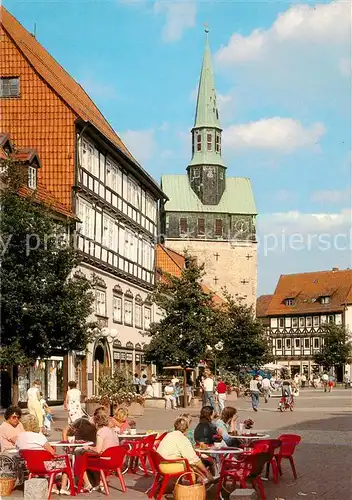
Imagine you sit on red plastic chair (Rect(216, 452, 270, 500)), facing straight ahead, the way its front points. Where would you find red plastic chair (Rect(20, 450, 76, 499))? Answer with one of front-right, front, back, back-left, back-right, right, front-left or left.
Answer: front-left

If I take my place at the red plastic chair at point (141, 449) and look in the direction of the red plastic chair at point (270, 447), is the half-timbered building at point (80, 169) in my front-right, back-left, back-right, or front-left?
back-left

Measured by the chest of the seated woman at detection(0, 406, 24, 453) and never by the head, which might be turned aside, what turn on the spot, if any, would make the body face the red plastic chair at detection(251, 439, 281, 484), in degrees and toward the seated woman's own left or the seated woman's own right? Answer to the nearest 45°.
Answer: approximately 45° to the seated woman's own left

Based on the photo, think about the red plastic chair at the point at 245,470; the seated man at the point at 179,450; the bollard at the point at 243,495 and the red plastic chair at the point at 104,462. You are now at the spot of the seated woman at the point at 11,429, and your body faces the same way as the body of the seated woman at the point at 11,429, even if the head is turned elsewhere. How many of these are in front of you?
4

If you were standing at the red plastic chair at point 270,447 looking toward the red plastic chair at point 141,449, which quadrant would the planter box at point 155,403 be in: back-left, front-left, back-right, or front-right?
front-right

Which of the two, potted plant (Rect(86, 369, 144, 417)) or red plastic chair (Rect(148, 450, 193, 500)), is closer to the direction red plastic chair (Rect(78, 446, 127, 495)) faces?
the potted plant

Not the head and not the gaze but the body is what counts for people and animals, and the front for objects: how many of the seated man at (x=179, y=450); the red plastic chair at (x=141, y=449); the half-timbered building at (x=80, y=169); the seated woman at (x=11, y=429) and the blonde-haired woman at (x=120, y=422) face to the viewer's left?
1

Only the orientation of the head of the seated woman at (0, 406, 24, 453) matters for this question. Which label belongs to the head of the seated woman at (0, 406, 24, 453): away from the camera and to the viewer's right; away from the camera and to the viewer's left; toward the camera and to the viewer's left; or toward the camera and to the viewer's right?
toward the camera and to the viewer's right

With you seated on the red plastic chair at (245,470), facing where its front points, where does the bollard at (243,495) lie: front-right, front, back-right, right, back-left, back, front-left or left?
back-left

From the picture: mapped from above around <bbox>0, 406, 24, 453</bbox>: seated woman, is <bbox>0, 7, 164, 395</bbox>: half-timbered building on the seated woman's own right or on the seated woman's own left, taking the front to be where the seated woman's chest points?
on the seated woman's own left

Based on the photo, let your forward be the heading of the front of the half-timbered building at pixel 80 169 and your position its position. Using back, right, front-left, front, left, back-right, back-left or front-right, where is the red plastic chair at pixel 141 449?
front-right

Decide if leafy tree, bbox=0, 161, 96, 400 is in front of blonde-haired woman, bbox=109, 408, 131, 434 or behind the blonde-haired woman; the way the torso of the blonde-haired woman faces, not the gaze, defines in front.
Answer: behind
